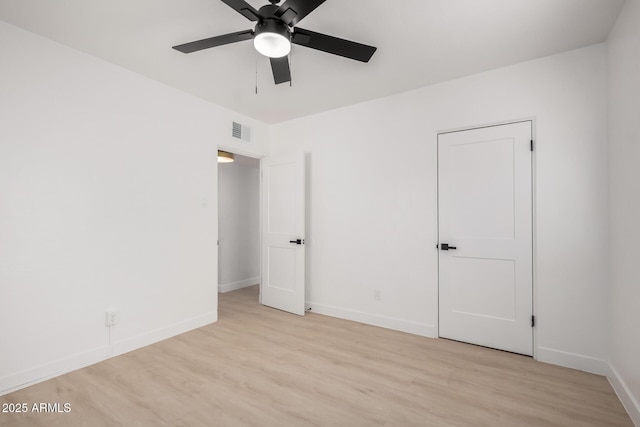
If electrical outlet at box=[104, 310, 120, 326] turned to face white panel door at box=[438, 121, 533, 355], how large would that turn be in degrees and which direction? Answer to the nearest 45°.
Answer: approximately 45° to its left

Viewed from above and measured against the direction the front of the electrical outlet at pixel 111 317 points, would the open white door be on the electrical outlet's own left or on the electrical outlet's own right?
on the electrical outlet's own left

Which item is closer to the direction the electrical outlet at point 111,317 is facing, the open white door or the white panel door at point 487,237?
the white panel door
